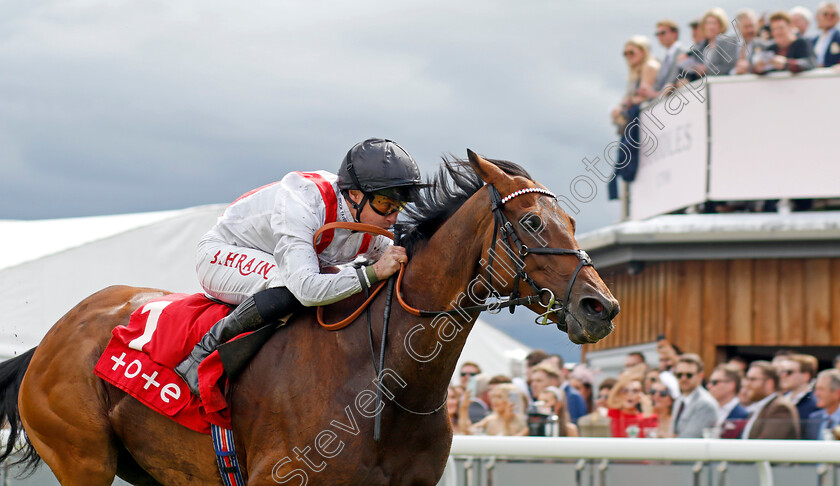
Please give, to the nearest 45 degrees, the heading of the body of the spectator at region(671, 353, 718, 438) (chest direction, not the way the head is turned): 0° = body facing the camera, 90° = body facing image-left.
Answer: approximately 45°

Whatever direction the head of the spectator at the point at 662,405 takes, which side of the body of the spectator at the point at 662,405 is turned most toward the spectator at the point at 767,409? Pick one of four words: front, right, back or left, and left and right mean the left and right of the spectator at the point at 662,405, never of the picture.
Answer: left

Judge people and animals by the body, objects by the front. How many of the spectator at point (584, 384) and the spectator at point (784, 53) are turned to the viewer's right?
0

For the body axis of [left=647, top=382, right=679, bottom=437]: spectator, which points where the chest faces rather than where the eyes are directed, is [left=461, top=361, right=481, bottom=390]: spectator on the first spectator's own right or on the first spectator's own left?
on the first spectator's own right

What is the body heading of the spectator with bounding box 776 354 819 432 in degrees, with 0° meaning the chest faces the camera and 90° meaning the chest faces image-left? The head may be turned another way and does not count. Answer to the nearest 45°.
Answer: approximately 45°

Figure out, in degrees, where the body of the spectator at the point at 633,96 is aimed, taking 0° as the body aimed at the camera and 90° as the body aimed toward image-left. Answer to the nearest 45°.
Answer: approximately 45°

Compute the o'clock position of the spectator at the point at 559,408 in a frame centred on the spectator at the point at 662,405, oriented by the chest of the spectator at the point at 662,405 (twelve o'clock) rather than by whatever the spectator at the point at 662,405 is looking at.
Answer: the spectator at the point at 559,408 is roughly at 2 o'clock from the spectator at the point at 662,405.

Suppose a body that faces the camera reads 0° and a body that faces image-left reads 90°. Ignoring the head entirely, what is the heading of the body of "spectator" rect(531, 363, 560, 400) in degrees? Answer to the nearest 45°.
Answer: approximately 45°
